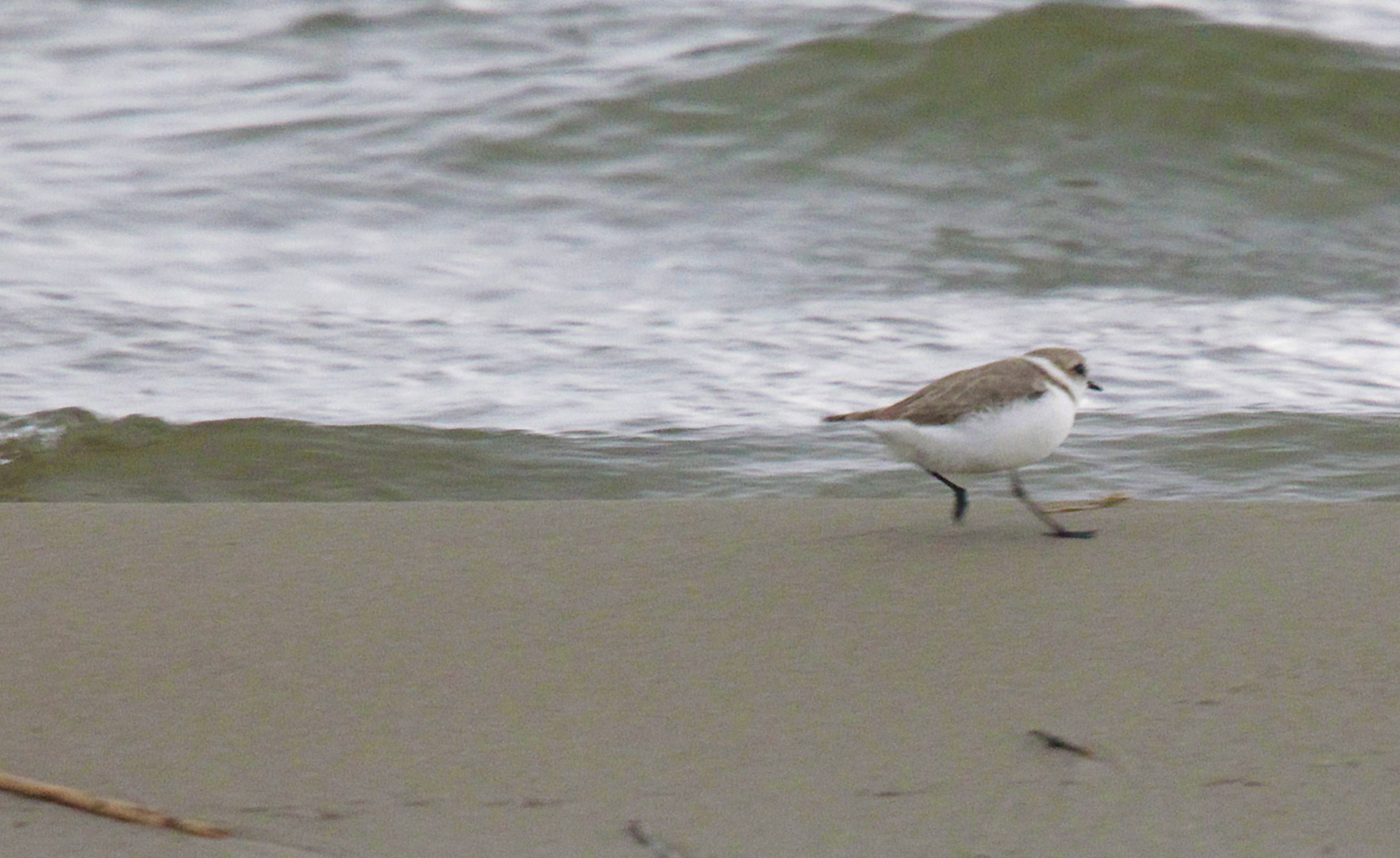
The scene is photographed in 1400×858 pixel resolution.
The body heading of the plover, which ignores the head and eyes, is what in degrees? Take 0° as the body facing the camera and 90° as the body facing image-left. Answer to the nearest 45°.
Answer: approximately 270°

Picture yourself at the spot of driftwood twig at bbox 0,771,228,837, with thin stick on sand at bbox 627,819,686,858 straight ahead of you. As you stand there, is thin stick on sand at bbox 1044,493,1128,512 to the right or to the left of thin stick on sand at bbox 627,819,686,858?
left

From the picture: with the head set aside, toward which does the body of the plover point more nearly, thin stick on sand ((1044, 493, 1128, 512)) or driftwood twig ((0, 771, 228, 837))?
the thin stick on sand
